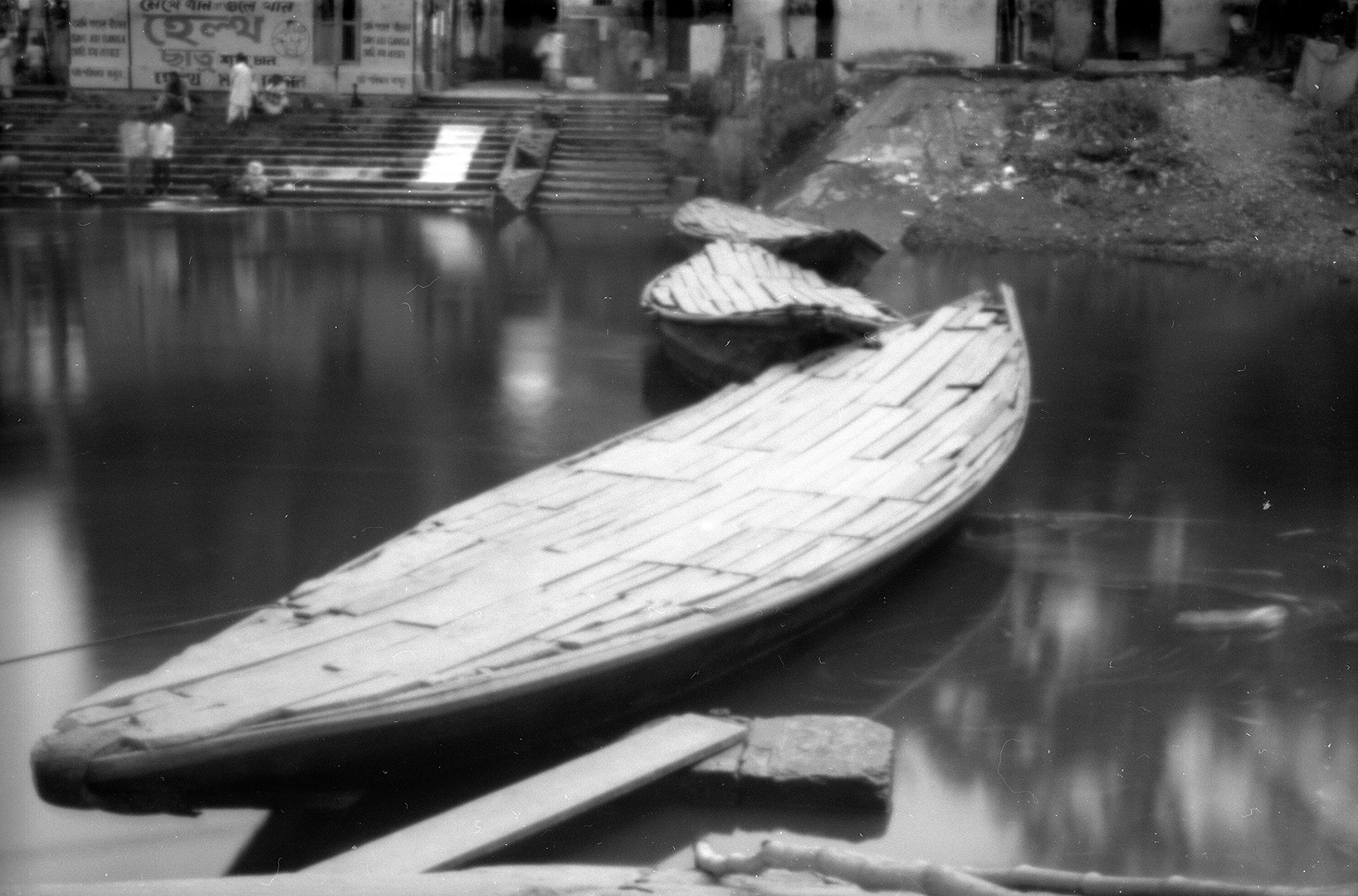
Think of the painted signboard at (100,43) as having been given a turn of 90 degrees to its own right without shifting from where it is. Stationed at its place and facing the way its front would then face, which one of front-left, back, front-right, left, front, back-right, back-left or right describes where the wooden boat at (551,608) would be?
left

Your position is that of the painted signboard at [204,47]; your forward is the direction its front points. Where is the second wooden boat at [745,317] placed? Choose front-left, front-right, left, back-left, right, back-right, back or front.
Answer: front

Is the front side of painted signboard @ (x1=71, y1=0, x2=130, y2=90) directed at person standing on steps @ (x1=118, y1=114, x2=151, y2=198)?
yes

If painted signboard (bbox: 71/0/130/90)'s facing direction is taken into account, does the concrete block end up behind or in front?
in front

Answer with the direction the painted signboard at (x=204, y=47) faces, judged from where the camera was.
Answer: facing the viewer

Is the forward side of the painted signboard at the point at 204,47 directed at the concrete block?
yes

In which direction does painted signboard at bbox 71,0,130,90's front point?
toward the camera

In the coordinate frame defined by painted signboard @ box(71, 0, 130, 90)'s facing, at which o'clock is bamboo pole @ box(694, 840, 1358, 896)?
The bamboo pole is roughly at 12 o'clock from the painted signboard.

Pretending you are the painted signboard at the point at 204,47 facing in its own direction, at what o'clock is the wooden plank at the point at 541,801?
The wooden plank is roughly at 12 o'clock from the painted signboard.

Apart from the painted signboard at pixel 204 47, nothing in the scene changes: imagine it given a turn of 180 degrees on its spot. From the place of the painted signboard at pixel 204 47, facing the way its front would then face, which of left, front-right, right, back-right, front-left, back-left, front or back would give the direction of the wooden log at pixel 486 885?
back

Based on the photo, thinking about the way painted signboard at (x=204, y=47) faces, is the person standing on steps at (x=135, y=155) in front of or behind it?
in front
